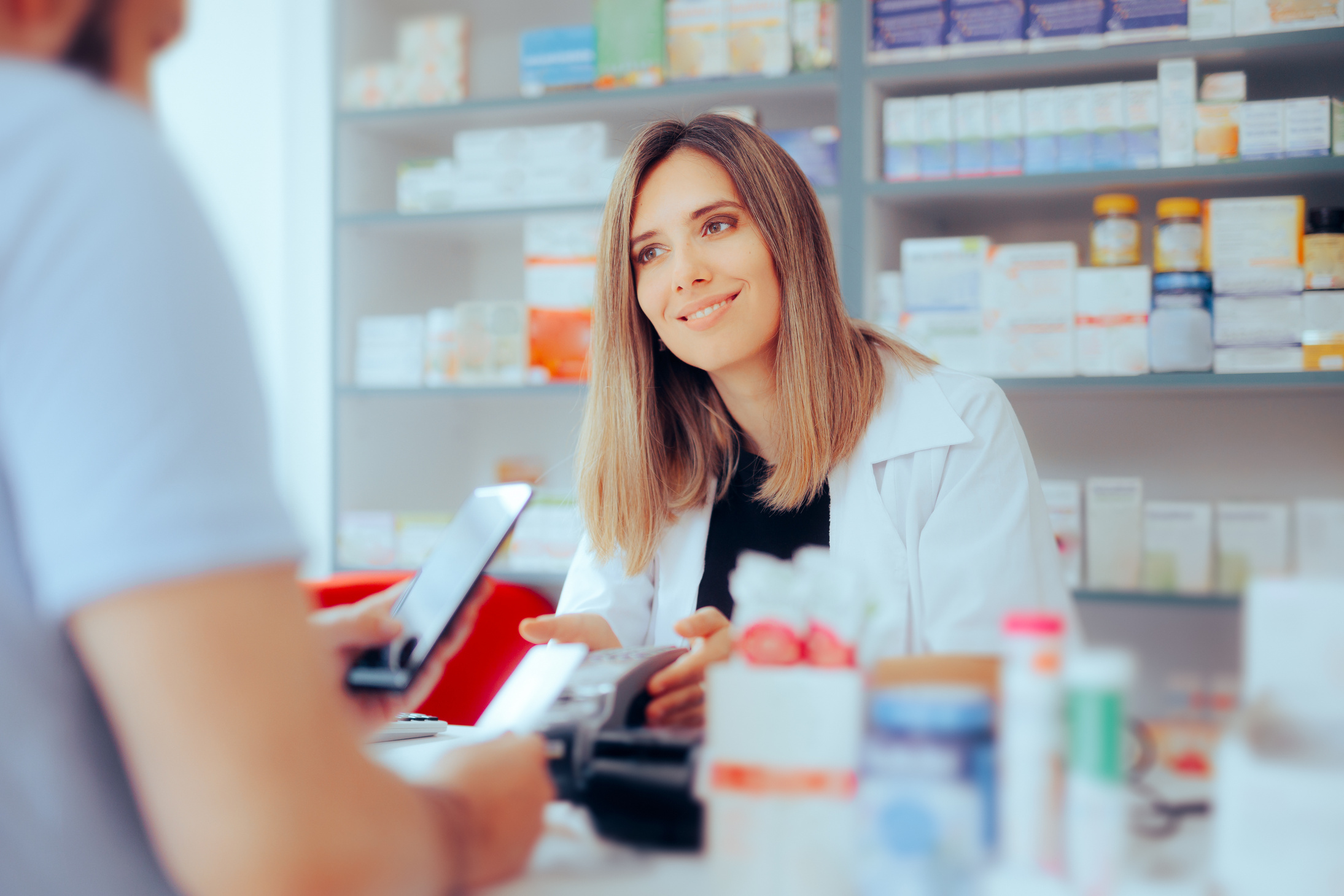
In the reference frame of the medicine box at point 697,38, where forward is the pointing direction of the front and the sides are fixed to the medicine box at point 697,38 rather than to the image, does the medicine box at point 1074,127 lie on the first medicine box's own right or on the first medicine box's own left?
on the first medicine box's own left

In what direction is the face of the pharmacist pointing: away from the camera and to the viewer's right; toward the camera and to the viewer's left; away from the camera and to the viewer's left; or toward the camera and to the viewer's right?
toward the camera and to the viewer's left

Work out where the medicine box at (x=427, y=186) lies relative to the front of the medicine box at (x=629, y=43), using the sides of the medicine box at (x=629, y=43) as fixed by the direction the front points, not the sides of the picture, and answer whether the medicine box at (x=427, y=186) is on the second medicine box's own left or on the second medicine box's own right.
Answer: on the second medicine box's own right

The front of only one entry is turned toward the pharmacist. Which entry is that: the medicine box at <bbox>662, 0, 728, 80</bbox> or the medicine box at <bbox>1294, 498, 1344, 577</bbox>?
the medicine box at <bbox>662, 0, 728, 80</bbox>

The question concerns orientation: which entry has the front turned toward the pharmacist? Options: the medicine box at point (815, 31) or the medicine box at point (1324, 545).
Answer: the medicine box at point (815, 31)

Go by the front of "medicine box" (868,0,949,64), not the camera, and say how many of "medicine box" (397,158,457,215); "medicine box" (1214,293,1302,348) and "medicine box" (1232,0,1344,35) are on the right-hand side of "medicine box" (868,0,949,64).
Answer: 1

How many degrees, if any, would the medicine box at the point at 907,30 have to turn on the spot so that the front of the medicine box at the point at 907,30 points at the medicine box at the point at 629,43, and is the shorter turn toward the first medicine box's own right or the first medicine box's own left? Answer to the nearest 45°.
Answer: approximately 90° to the first medicine box's own right
